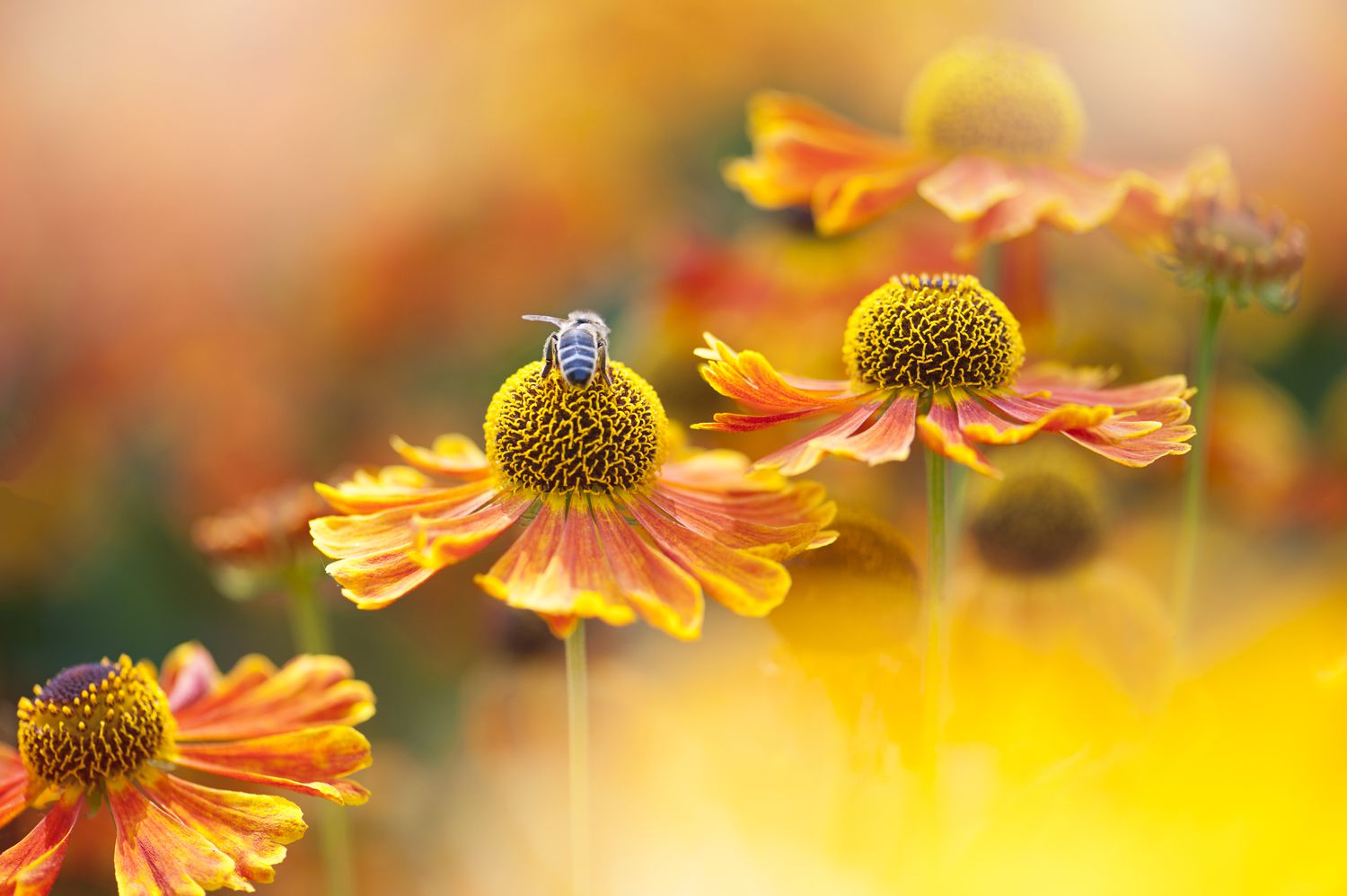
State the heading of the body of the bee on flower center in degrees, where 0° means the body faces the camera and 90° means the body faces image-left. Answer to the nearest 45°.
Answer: approximately 180°
